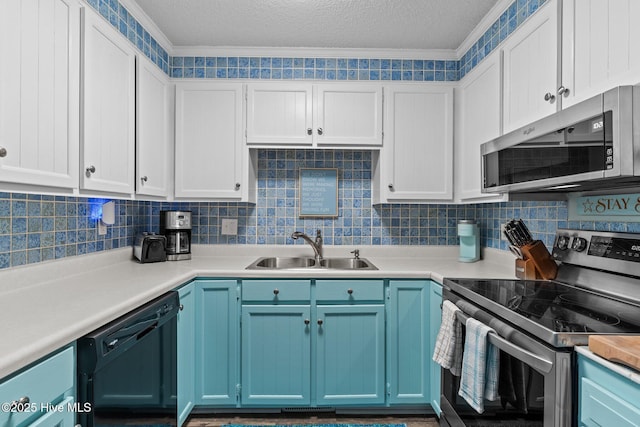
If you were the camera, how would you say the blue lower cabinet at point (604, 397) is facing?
facing the viewer and to the left of the viewer

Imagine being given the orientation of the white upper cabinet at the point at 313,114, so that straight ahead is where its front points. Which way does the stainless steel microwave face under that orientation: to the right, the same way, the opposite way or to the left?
to the right

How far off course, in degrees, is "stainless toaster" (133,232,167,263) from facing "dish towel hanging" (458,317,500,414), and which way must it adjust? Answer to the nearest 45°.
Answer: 0° — it already faces it

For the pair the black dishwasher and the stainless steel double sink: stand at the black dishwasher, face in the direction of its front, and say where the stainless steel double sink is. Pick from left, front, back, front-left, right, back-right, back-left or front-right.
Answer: left

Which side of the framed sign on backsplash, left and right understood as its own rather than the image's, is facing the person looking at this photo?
front

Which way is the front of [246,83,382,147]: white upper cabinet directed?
toward the camera

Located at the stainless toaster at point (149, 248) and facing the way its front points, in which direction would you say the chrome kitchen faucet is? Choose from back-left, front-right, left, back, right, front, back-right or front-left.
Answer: front-left

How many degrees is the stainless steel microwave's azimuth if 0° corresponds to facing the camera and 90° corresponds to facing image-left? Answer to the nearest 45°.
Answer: approximately 45°

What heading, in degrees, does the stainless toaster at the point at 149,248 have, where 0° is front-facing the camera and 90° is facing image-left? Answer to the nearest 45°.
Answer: approximately 315°

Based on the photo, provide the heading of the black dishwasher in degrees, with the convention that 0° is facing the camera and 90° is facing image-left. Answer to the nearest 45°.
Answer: approximately 315°

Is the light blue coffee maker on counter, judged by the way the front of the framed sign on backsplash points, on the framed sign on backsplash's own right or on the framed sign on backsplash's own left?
on the framed sign on backsplash's own left

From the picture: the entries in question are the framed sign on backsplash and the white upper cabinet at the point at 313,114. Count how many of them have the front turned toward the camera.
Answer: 2
